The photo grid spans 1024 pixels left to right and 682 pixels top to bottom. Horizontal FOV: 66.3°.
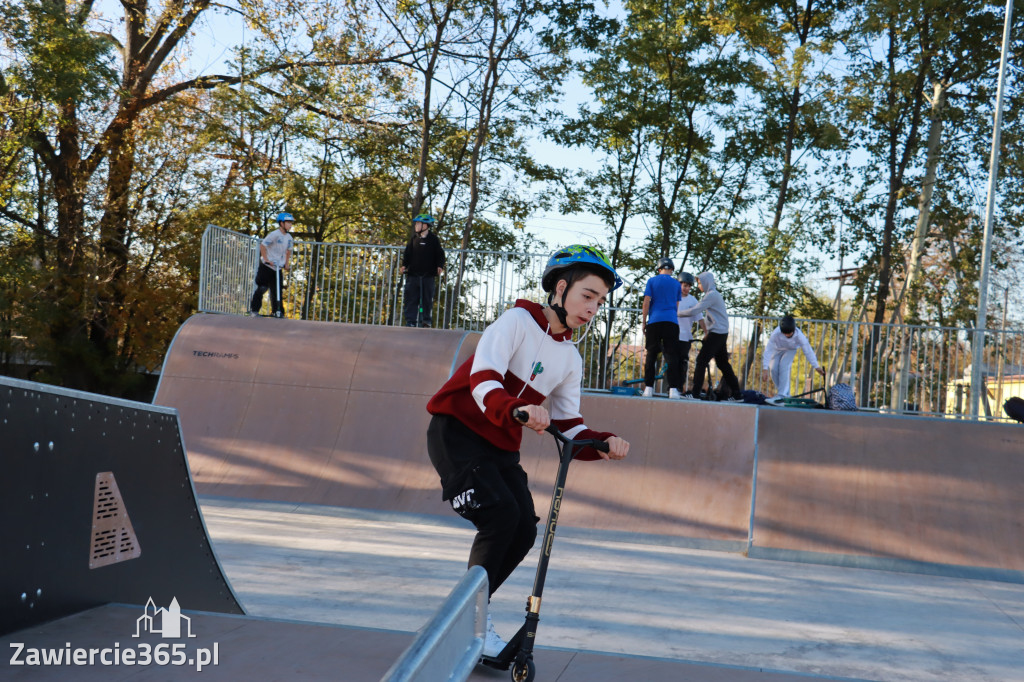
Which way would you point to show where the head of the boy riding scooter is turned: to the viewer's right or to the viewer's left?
to the viewer's right

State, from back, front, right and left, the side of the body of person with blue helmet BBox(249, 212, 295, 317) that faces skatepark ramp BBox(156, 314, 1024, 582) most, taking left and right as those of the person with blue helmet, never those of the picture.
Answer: front

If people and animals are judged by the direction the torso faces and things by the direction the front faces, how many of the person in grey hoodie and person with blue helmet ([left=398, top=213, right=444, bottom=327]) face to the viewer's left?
1

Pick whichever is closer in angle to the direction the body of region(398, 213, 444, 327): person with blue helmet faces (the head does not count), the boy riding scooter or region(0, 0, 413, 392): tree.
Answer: the boy riding scooter

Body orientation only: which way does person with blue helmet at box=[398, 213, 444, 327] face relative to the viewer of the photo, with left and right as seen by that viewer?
facing the viewer

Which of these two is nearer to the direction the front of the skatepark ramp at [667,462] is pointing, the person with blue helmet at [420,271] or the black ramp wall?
the black ramp wall

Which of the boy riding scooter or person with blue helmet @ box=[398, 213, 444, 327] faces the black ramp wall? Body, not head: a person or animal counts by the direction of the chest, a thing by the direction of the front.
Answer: the person with blue helmet

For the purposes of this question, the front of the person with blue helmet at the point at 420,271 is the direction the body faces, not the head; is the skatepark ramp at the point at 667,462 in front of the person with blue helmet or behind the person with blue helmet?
in front

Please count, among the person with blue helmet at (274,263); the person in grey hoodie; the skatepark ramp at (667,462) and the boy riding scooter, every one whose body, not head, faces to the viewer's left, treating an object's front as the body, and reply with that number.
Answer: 1

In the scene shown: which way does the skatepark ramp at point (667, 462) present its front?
toward the camera
